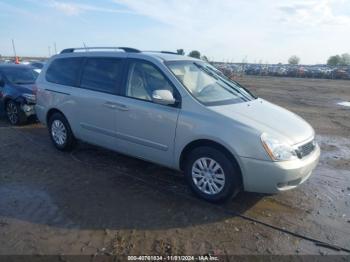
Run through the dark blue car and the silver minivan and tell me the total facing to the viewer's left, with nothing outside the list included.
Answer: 0

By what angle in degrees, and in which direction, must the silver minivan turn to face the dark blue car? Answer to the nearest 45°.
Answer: approximately 180°

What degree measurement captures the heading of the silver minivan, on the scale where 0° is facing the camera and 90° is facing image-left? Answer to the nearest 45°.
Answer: approximately 315°

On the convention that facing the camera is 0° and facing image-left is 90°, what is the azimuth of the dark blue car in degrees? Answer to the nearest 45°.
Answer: approximately 315°

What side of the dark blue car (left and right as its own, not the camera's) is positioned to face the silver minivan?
front
